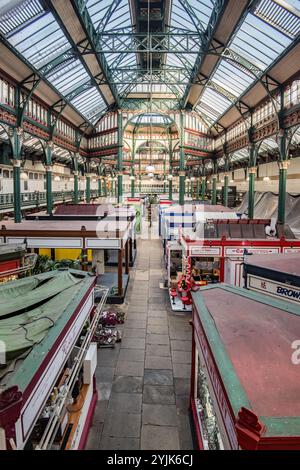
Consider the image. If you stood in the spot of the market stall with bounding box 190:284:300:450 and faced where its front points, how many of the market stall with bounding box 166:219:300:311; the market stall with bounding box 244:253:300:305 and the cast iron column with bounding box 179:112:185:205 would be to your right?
3

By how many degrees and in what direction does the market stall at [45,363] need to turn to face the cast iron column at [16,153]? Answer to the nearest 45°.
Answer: approximately 90° to its left

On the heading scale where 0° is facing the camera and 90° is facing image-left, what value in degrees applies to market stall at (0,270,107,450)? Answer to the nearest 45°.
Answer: approximately 270°

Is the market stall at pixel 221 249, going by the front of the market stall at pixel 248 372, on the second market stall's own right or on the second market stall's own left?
on the second market stall's own right

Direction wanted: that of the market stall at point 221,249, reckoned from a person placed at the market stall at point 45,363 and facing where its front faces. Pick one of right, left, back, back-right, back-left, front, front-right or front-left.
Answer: front-left

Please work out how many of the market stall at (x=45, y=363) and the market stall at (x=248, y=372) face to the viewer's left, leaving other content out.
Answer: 1

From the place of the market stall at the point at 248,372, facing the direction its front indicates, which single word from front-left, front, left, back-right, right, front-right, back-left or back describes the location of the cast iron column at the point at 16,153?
front-right

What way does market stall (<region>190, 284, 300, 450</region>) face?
to the viewer's left

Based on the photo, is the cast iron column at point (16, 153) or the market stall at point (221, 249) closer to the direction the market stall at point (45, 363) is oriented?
the market stall

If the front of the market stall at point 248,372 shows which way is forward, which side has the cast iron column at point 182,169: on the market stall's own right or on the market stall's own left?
on the market stall's own right
